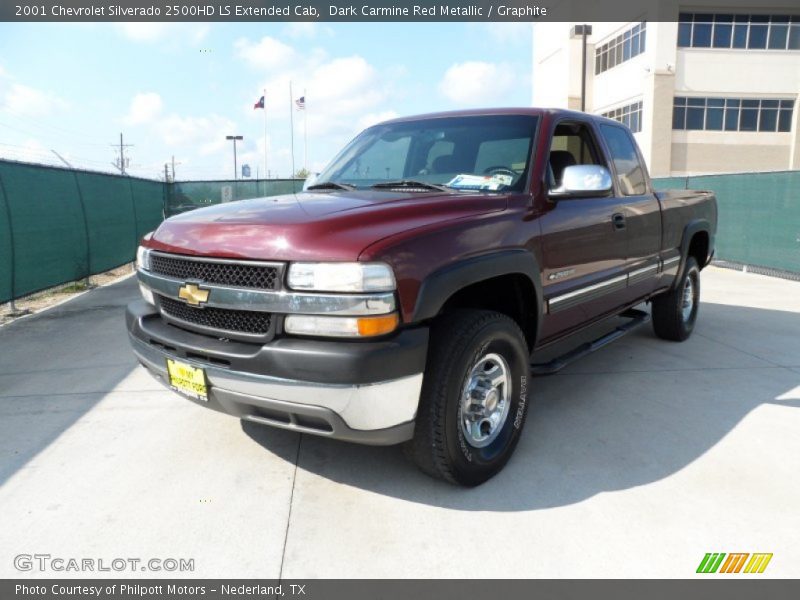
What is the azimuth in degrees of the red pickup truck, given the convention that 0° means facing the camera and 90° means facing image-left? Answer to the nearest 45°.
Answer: approximately 45°

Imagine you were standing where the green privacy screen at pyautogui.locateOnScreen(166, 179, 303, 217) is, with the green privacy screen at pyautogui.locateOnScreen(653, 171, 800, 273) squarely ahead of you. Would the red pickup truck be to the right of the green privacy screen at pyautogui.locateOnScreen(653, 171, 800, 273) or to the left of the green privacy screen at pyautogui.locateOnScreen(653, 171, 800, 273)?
right

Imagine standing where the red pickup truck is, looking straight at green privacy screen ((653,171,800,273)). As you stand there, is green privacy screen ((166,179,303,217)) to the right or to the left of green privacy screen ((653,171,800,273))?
left

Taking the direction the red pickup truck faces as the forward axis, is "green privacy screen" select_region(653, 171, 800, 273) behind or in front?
behind

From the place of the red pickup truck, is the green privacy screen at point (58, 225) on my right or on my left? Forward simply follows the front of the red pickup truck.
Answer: on my right

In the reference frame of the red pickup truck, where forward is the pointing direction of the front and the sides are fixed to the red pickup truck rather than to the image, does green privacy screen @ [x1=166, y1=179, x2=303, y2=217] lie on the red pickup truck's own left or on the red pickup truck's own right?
on the red pickup truck's own right

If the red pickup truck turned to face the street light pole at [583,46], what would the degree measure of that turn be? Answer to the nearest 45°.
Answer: approximately 135° to its right

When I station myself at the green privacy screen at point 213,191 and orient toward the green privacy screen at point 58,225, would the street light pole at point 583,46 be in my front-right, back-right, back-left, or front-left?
back-left
